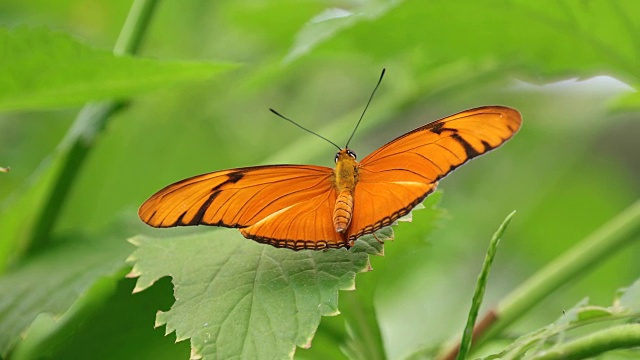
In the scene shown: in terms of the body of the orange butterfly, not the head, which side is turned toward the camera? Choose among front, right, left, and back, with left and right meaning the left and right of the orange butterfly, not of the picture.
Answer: back

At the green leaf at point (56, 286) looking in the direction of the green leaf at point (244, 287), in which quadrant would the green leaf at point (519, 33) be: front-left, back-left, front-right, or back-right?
front-left
